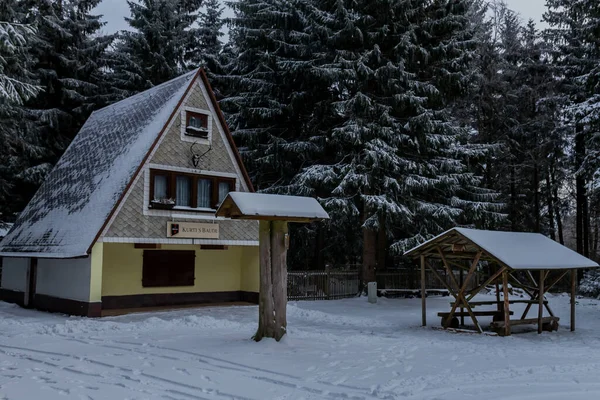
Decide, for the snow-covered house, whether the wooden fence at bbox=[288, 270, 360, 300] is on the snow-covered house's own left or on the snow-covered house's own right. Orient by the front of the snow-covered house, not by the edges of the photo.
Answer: on the snow-covered house's own left

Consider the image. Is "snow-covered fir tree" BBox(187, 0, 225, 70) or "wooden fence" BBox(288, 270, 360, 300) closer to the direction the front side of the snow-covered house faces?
the wooden fence

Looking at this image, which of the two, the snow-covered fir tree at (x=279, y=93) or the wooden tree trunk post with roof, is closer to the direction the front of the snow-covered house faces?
the wooden tree trunk post with roof

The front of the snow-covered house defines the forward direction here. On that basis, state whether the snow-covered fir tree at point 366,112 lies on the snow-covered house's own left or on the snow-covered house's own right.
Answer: on the snow-covered house's own left

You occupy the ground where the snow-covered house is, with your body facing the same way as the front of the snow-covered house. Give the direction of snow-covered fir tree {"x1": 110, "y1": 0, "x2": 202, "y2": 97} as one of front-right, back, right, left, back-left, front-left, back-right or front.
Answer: back-left

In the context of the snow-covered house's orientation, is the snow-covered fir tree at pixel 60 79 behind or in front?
behind

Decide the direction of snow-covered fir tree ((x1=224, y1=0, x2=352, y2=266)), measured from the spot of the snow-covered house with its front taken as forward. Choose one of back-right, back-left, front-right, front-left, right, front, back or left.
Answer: left

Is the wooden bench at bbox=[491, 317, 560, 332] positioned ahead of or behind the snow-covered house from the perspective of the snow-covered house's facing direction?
ahead

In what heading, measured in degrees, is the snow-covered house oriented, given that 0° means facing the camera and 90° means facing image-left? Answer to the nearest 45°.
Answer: approximately 315°

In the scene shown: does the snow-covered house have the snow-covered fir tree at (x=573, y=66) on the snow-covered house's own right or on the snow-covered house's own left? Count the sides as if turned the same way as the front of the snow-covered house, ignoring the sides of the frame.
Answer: on the snow-covered house's own left

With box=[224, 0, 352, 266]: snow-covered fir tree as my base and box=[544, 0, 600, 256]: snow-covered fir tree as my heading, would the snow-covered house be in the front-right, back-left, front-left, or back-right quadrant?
back-right

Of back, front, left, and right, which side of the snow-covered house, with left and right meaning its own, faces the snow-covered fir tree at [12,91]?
back
